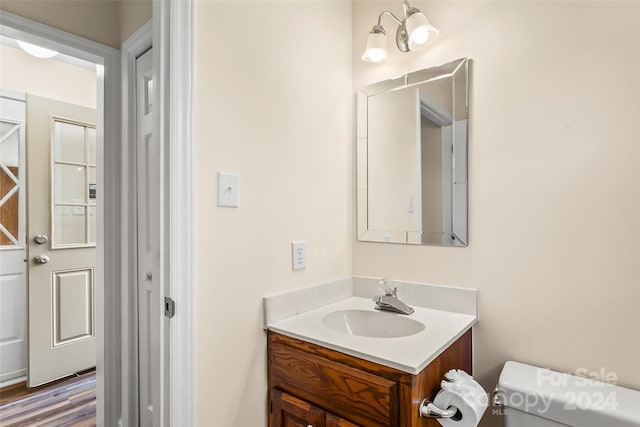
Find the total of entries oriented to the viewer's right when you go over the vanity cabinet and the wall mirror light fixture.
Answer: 0

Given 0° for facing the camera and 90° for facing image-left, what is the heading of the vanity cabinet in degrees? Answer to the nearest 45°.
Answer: approximately 45°

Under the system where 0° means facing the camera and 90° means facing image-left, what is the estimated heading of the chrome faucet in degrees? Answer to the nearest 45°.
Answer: approximately 45°

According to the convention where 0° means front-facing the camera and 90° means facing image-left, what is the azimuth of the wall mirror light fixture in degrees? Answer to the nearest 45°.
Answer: approximately 45°

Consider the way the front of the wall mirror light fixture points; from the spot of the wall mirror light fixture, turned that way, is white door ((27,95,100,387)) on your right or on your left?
on your right

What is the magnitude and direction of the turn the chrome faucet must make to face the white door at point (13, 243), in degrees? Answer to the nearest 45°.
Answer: approximately 45° to its right

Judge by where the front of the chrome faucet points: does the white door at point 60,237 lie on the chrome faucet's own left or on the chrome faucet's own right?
on the chrome faucet's own right
